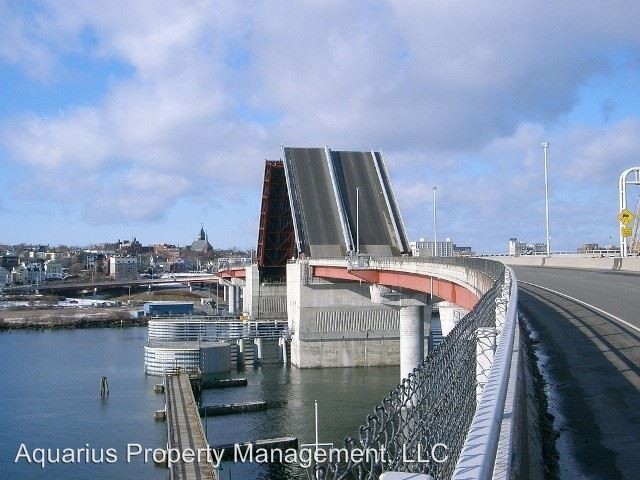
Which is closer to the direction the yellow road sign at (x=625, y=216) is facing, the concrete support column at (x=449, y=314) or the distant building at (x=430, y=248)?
the concrete support column

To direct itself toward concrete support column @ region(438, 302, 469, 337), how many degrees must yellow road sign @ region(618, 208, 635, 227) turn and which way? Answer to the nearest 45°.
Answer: approximately 45° to its right

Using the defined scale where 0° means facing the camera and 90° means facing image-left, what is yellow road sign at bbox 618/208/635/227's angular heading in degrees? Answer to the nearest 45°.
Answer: approximately 0°

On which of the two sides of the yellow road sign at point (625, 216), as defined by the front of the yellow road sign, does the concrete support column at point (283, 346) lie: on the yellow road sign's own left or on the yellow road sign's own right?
on the yellow road sign's own right

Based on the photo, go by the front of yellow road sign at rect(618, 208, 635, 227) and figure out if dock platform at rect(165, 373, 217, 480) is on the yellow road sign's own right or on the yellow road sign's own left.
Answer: on the yellow road sign's own right

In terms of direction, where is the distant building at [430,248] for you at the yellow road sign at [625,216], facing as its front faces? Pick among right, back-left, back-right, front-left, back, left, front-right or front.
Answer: back-right

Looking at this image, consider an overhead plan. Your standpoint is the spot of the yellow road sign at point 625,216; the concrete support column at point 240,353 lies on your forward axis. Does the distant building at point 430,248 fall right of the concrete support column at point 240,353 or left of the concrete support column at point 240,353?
right

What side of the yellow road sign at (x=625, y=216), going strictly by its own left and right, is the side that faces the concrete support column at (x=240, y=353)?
right
